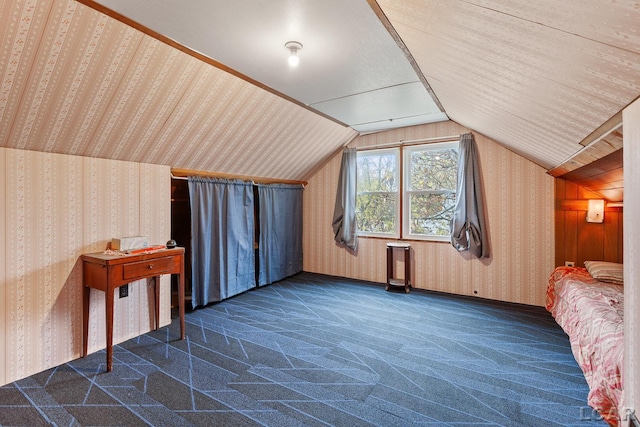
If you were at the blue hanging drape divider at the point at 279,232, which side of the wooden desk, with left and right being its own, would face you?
left

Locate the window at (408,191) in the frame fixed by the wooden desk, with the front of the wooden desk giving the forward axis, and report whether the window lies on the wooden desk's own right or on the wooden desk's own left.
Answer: on the wooden desk's own left

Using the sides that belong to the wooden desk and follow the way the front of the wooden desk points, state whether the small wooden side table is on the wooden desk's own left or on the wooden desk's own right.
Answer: on the wooden desk's own left

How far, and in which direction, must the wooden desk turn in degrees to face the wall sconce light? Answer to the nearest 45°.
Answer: approximately 45° to its left

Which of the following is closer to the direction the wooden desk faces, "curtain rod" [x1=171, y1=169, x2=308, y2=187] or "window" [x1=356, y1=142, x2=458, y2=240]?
the window

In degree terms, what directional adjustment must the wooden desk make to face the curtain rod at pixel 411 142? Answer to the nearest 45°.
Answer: approximately 45° to its left

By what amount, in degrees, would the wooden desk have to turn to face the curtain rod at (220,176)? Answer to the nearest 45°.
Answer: approximately 90° to its left

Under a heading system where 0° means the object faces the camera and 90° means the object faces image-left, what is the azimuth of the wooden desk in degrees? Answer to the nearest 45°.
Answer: approximately 315°
